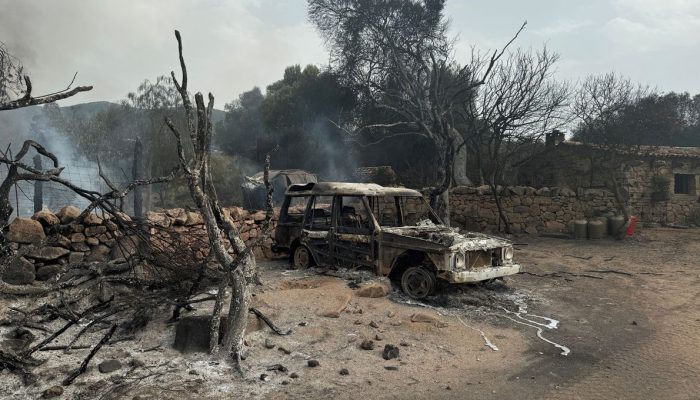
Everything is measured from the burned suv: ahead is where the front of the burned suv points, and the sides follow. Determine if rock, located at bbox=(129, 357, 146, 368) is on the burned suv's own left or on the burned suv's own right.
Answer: on the burned suv's own right

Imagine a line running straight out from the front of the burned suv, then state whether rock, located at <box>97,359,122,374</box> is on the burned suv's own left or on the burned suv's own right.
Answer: on the burned suv's own right

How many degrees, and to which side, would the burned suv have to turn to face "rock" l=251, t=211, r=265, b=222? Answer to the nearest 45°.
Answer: approximately 180°

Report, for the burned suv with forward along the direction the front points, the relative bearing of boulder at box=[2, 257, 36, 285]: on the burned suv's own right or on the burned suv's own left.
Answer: on the burned suv's own right

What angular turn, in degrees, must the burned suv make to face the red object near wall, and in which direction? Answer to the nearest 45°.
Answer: approximately 90° to its left

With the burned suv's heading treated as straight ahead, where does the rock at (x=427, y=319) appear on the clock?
The rock is roughly at 1 o'clock from the burned suv.

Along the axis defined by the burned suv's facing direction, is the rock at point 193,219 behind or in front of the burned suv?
behind

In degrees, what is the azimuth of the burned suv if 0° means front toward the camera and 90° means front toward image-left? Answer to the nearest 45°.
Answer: approximately 315°

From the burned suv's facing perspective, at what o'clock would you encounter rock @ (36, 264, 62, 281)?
The rock is roughly at 4 o'clock from the burned suv.

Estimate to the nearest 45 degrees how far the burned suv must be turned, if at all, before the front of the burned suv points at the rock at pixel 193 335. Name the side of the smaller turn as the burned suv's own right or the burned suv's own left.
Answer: approximately 90° to the burned suv's own right

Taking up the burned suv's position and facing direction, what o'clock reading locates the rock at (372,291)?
The rock is roughly at 2 o'clock from the burned suv.

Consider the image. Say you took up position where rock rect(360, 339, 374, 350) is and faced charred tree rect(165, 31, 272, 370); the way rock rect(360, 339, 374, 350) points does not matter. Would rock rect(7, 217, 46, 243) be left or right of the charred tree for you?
right

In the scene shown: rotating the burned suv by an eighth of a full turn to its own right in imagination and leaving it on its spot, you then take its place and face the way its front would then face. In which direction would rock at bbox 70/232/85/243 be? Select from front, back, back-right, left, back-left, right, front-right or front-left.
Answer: right

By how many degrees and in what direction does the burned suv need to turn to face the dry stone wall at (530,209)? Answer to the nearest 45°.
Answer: approximately 90° to its left

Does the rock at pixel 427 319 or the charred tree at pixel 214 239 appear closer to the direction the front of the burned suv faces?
the rock

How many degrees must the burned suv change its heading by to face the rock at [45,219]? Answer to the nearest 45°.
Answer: approximately 135° to its right

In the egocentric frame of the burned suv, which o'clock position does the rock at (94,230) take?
The rock is roughly at 4 o'clock from the burned suv.
